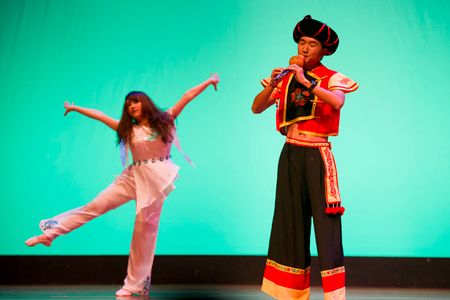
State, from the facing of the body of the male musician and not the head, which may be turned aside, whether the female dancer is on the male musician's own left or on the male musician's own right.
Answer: on the male musician's own right

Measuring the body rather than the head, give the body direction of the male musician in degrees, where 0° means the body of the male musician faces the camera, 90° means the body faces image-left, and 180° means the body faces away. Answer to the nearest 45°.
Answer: approximately 45°
